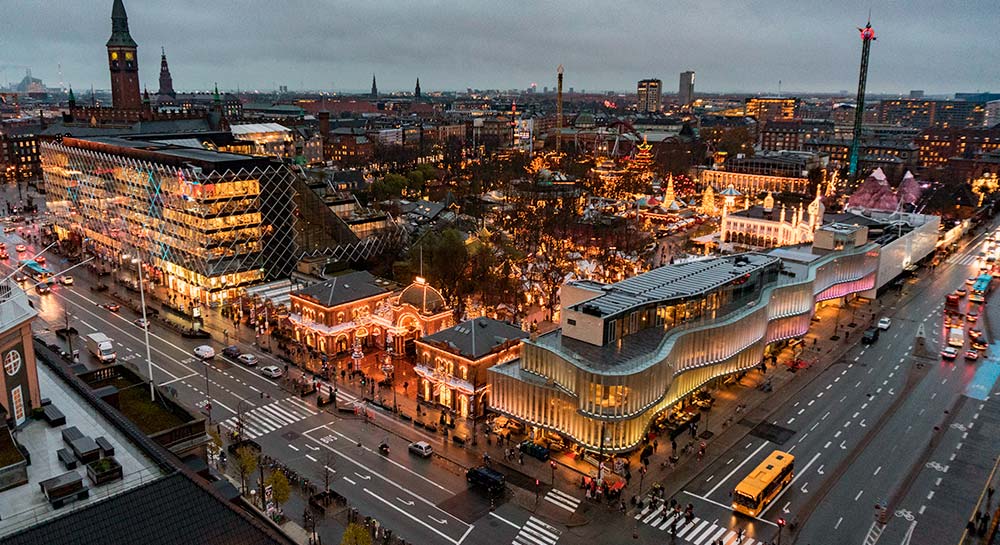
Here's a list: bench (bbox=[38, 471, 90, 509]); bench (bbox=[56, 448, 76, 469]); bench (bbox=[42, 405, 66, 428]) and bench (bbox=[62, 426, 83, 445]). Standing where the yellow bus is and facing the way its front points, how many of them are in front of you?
4

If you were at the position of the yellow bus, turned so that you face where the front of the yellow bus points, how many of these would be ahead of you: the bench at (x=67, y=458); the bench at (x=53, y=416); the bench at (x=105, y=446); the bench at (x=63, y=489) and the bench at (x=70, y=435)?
5

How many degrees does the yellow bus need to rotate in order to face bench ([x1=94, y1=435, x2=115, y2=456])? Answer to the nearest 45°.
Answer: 0° — it already faces it

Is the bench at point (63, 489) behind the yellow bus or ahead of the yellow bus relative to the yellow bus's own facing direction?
ahead

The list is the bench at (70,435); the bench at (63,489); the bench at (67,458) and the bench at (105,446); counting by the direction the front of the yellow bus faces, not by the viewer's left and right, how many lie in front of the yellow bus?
4

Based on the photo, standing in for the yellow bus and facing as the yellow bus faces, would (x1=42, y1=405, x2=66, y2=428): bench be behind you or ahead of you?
ahead

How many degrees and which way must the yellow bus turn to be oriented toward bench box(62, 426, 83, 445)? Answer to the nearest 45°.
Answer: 0° — it already faces it

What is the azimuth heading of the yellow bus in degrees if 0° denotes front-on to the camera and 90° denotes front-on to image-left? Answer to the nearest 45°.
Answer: approximately 45°

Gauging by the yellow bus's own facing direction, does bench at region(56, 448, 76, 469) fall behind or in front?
in front
